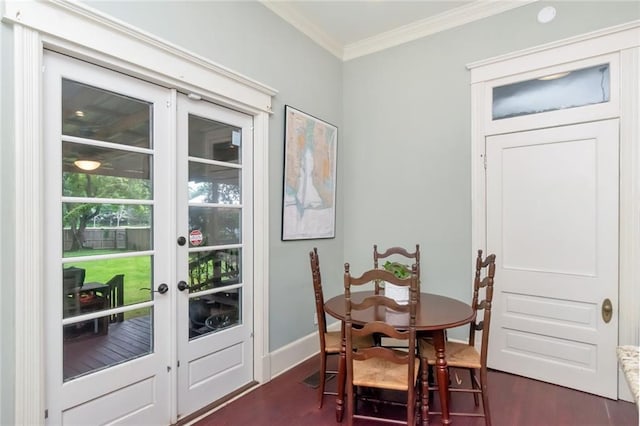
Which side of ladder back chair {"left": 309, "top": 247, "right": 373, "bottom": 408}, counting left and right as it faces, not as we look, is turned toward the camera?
right

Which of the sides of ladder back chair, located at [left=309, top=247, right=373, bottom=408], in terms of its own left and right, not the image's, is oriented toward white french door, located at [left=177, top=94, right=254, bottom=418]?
back

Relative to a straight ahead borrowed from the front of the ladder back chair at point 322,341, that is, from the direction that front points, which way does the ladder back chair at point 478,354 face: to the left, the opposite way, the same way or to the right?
the opposite way

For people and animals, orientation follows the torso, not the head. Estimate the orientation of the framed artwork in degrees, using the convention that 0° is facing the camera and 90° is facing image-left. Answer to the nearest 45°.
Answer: approximately 315°

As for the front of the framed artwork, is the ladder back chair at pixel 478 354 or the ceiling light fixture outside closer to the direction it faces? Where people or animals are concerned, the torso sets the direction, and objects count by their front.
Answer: the ladder back chair

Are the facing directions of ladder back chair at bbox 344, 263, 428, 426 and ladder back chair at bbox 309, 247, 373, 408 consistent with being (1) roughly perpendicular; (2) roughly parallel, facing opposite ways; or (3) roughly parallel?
roughly perpendicular

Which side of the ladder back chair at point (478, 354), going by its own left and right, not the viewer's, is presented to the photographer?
left

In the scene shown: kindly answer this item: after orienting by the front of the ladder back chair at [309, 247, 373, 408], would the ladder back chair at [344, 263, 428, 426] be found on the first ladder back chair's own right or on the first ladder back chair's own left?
on the first ladder back chair's own right

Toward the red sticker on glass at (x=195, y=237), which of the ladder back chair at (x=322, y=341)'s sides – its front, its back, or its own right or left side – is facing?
back

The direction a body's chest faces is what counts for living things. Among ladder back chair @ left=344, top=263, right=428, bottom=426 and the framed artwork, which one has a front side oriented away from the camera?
the ladder back chair

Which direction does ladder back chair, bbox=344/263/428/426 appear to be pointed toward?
away from the camera

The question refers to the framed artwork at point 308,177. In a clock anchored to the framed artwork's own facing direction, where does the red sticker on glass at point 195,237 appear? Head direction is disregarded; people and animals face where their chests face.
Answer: The red sticker on glass is roughly at 3 o'clock from the framed artwork.
